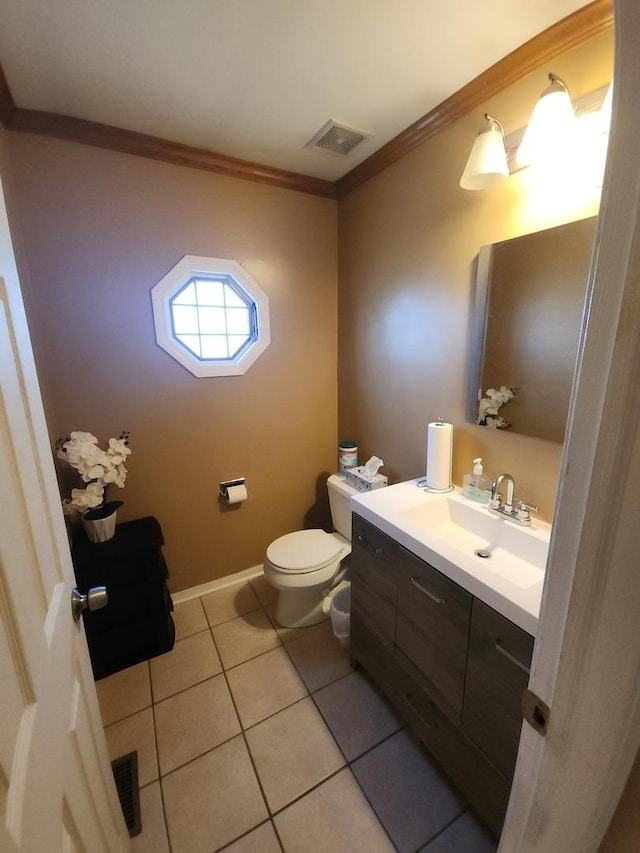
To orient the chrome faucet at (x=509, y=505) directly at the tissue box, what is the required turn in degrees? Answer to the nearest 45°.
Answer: approximately 45° to its right

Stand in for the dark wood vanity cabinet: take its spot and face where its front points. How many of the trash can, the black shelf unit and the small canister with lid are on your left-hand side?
0

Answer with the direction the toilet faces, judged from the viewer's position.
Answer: facing the viewer and to the left of the viewer

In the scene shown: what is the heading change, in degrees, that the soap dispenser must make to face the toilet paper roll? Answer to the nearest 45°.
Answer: approximately 45° to its right

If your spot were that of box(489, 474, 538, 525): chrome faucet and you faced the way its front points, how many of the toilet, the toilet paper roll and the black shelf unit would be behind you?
0

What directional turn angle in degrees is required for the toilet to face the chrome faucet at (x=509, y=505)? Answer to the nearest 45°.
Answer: approximately 90° to its left

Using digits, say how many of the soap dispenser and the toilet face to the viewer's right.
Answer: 0

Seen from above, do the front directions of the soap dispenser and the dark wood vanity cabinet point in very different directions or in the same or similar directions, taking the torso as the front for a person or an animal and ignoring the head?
same or similar directions

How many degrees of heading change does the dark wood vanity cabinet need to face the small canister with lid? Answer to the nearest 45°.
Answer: approximately 90° to its right

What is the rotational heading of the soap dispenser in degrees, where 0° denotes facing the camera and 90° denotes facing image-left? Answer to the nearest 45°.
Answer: approximately 45°

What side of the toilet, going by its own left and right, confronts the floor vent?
front

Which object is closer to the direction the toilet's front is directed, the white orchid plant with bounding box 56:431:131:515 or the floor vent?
the floor vent

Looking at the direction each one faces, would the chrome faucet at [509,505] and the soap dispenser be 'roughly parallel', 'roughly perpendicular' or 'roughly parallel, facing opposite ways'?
roughly parallel

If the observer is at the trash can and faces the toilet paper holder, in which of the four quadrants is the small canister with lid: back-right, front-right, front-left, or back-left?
front-right
